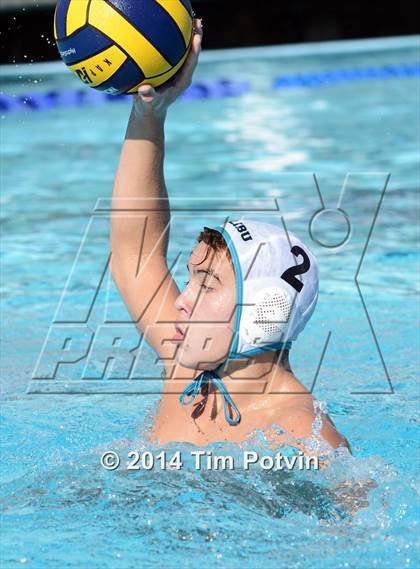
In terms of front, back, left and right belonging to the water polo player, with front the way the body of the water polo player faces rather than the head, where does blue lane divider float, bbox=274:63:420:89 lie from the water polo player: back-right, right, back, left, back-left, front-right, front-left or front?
back-right

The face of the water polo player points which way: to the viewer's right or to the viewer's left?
to the viewer's left

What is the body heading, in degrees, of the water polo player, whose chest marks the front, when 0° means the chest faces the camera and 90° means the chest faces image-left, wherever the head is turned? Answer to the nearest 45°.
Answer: approximately 45°
